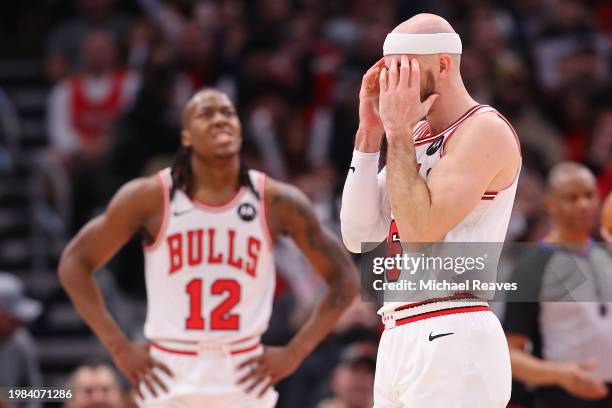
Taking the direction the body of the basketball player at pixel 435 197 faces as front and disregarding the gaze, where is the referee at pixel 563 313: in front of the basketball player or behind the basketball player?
behind

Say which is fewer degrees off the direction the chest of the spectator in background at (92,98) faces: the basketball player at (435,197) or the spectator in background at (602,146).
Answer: the basketball player

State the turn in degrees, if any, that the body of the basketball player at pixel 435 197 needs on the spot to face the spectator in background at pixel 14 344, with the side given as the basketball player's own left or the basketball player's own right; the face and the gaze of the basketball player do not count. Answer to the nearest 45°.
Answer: approximately 90° to the basketball player's own right

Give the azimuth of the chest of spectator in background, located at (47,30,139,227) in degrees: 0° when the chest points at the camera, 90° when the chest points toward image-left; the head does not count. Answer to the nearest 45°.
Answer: approximately 0°

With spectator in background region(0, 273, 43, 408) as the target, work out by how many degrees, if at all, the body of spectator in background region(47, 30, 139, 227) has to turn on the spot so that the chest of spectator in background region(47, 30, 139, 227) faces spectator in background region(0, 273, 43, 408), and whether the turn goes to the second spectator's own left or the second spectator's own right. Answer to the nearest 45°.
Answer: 0° — they already face them

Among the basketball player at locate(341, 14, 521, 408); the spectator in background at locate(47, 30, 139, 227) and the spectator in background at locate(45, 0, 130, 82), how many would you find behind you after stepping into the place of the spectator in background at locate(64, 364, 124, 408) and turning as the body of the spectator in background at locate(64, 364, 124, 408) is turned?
2

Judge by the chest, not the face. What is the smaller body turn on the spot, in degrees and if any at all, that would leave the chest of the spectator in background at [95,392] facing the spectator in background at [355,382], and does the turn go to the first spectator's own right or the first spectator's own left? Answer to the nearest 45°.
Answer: approximately 90° to the first spectator's own left

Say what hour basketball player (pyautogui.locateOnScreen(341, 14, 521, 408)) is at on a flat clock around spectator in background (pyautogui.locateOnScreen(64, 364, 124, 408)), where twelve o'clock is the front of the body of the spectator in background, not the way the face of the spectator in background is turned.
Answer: The basketball player is roughly at 11 o'clock from the spectator in background.

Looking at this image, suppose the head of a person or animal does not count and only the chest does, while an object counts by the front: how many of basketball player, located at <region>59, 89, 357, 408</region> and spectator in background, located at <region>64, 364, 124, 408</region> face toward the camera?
2

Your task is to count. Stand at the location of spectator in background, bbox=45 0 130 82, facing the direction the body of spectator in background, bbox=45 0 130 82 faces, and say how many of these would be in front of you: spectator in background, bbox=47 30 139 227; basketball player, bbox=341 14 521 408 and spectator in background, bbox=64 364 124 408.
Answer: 3

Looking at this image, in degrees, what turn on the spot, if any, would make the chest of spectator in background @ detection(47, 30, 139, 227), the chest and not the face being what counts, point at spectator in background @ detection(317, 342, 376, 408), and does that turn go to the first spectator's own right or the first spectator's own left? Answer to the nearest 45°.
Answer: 0° — they already face them

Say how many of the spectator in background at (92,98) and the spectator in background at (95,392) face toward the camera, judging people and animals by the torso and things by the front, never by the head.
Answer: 2
